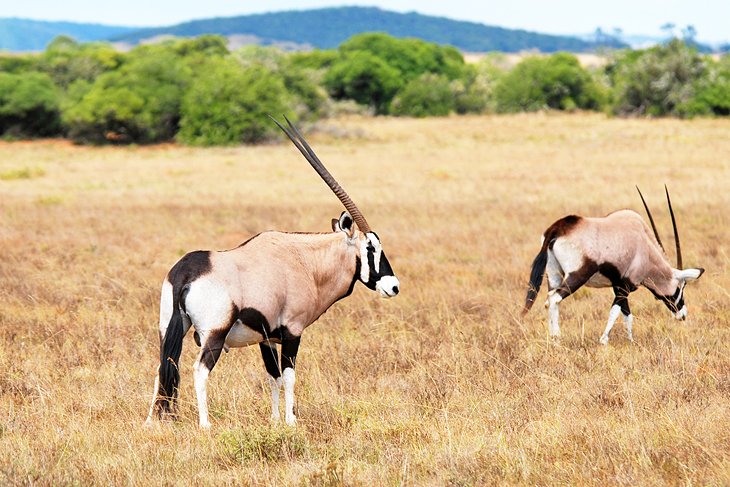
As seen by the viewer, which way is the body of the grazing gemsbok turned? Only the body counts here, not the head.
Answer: to the viewer's right

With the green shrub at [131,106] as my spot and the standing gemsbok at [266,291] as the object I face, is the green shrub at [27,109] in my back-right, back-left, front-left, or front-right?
back-right

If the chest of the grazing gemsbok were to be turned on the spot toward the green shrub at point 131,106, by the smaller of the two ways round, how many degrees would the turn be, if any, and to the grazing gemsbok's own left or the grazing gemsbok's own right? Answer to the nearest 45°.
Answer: approximately 135° to the grazing gemsbok's own left

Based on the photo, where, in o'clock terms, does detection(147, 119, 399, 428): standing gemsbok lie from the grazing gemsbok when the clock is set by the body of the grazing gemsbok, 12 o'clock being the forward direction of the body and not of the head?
The standing gemsbok is roughly at 4 o'clock from the grazing gemsbok.

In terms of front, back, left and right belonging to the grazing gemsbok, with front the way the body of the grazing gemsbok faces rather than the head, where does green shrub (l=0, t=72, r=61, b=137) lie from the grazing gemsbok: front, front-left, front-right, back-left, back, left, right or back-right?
back-left

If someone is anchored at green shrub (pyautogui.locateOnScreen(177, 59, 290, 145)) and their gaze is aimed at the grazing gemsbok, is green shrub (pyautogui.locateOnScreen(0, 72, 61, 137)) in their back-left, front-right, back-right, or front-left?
back-right

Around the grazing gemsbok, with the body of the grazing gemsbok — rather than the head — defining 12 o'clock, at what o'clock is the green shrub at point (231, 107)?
The green shrub is roughly at 8 o'clock from the grazing gemsbok.
